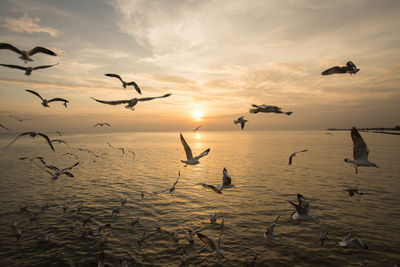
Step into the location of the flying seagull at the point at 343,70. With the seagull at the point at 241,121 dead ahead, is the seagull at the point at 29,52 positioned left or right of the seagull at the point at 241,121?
left

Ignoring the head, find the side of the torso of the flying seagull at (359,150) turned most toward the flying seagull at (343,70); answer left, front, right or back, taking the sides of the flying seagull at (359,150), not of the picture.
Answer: left
